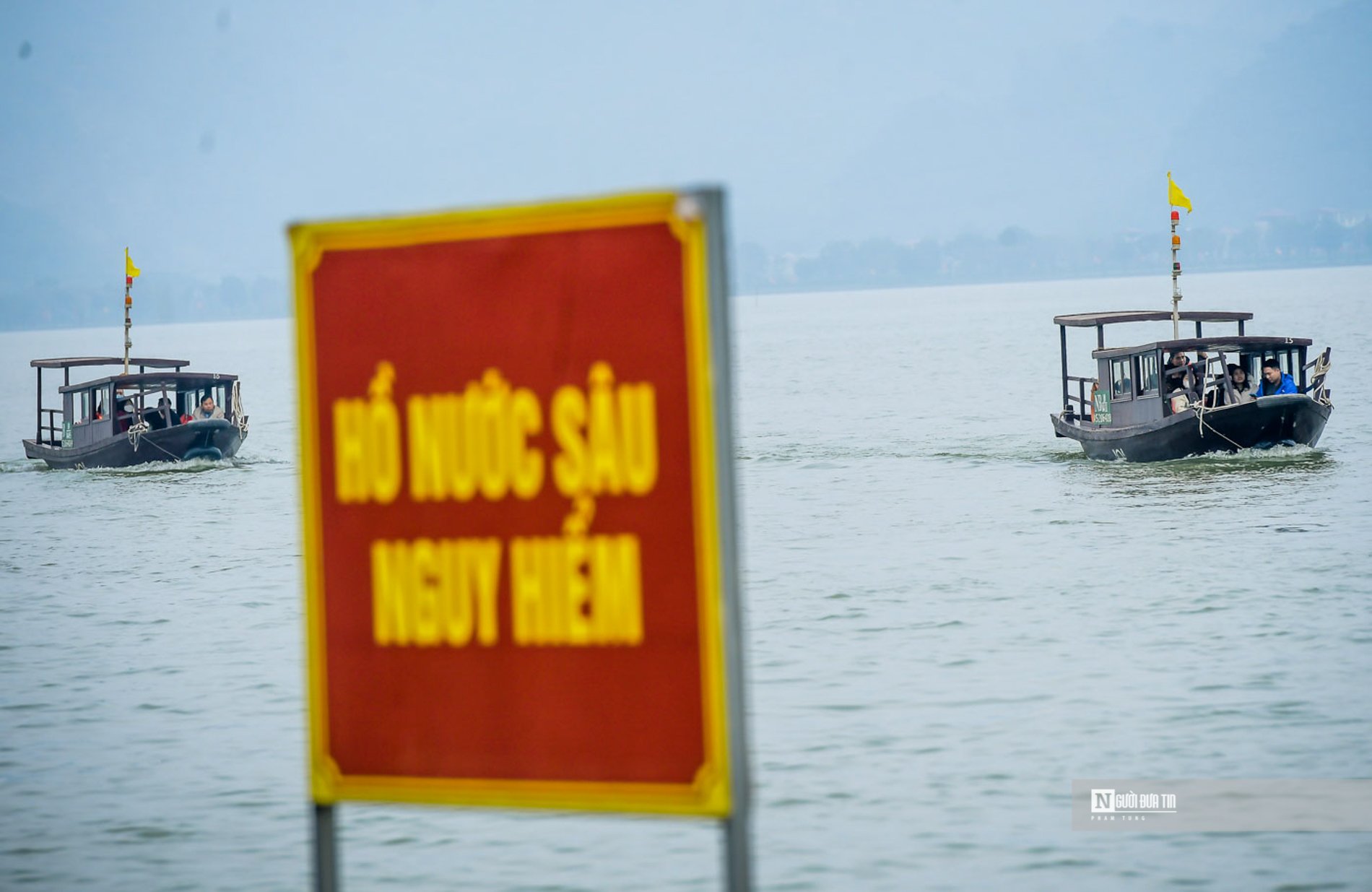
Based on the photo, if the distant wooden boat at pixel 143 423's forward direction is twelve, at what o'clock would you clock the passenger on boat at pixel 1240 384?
The passenger on boat is roughly at 12 o'clock from the distant wooden boat.

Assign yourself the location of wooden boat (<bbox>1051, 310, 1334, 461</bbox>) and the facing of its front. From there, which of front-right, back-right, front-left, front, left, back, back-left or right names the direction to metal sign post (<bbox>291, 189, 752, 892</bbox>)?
front-right

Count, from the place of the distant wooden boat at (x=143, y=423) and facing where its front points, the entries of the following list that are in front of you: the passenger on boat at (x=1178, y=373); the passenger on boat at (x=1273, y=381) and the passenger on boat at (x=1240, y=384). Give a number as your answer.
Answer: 3

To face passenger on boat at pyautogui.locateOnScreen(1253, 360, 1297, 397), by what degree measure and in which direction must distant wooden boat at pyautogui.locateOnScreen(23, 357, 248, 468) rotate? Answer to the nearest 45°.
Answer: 0° — it already faces them

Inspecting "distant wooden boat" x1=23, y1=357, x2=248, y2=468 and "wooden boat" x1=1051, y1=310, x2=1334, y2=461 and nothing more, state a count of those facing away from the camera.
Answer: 0

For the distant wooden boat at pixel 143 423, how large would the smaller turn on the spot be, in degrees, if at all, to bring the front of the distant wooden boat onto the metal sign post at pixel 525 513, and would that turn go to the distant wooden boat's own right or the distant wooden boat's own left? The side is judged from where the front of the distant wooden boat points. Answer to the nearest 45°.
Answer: approximately 45° to the distant wooden boat's own right

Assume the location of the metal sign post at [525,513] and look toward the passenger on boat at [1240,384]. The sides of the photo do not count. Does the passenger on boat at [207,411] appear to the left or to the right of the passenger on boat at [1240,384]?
left

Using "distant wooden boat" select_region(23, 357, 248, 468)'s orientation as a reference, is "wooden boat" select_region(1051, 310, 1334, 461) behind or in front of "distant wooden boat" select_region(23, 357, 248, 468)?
in front

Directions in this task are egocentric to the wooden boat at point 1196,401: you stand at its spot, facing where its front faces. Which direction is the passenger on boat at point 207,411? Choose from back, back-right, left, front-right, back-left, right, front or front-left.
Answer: back-right

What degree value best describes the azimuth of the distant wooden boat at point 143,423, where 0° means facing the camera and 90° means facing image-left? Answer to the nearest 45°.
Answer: approximately 315°

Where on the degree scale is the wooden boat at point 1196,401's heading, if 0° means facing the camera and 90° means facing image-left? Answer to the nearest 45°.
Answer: approximately 315°

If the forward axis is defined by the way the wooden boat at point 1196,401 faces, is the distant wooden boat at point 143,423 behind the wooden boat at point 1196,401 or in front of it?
behind

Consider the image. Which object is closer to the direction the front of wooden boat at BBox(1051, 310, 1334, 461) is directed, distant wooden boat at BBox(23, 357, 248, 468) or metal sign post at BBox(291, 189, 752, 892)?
the metal sign post
